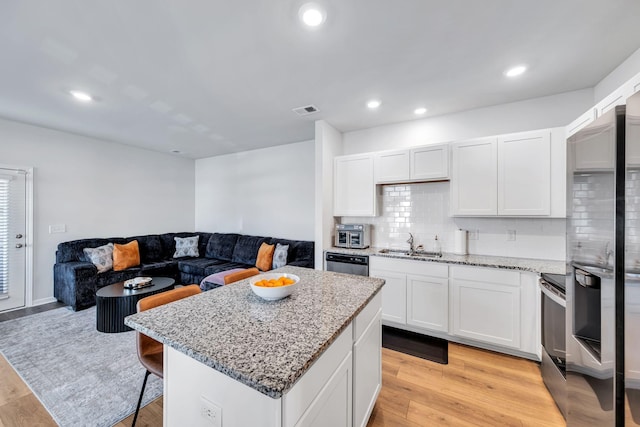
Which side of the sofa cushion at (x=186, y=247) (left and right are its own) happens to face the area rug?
front

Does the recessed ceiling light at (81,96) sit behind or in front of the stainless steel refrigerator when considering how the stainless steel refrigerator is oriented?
in front

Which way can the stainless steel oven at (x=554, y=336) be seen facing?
to the viewer's left

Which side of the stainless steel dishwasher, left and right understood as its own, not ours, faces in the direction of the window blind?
right

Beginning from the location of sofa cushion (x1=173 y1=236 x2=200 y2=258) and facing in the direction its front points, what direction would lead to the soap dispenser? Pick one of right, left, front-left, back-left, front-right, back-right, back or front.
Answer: front-left

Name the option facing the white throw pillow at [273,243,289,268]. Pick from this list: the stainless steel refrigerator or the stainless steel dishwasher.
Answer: the stainless steel refrigerator

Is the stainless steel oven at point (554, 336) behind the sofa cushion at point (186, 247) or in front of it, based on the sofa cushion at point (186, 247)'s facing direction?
in front

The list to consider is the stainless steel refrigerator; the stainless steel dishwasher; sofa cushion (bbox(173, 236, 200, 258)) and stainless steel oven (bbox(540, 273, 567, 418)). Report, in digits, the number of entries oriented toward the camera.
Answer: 2

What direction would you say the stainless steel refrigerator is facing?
to the viewer's left

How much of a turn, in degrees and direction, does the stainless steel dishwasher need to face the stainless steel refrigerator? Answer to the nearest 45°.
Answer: approximately 45° to its left

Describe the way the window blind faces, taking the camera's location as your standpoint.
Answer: facing the viewer and to the right of the viewer

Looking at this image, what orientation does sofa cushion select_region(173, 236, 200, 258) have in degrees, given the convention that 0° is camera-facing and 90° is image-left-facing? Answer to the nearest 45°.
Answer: approximately 0°
